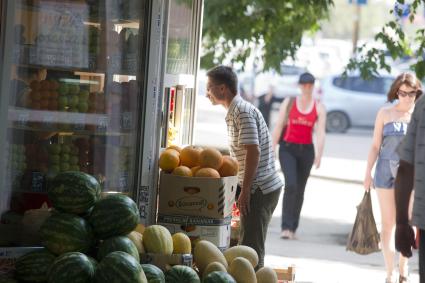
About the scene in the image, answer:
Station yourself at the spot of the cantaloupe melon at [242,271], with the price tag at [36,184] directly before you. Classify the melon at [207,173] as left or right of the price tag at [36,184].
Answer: right

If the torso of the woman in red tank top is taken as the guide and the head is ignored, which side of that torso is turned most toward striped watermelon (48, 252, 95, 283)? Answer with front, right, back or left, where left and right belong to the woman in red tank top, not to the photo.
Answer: front

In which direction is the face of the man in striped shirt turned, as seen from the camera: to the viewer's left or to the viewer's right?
to the viewer's left

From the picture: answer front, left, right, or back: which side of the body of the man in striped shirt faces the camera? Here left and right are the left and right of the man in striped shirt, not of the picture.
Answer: left

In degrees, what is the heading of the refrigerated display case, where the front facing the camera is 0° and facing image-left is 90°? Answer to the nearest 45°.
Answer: approximately 0°

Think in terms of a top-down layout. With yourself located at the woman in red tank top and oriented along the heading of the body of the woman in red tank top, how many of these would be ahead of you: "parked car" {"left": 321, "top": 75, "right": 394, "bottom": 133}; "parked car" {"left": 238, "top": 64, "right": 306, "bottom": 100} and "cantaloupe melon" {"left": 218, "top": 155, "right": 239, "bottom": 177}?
1

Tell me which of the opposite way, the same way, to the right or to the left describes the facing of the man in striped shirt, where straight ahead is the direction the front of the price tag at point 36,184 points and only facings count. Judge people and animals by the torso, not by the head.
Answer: to the right

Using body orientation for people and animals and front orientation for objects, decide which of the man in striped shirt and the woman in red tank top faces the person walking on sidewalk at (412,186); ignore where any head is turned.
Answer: the woman in red tank top
